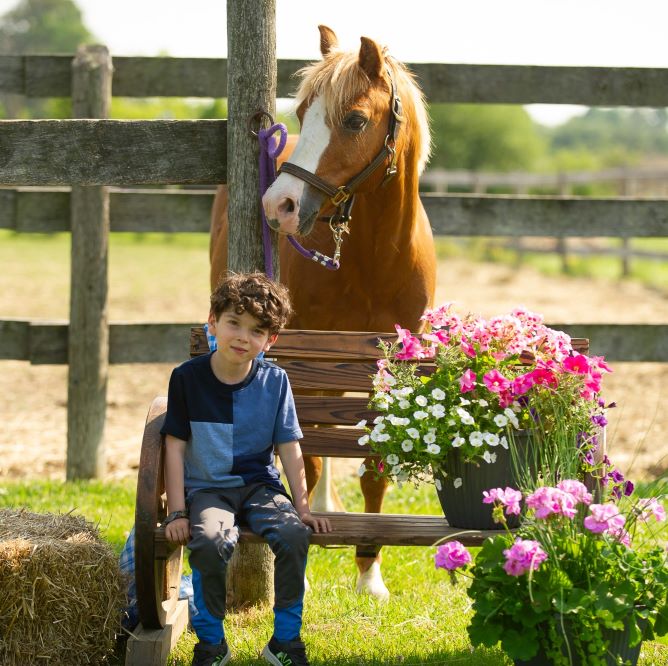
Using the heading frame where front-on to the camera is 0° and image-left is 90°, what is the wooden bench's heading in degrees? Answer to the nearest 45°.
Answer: approximately 0°

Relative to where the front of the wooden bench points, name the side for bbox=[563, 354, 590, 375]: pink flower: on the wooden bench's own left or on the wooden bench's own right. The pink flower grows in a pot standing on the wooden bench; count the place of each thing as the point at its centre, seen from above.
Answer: on the wooden bench's own left

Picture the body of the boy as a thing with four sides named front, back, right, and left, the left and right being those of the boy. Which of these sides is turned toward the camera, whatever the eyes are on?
front

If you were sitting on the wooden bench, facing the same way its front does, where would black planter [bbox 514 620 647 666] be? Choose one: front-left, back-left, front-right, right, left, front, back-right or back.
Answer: front-left

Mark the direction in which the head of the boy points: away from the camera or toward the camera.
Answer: toward the camera

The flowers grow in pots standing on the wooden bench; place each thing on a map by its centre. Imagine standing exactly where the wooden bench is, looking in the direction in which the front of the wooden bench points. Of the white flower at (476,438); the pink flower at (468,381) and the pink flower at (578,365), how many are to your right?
0

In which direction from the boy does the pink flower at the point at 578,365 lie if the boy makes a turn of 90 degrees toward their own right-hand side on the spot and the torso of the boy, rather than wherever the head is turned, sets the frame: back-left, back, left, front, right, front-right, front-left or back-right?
back
